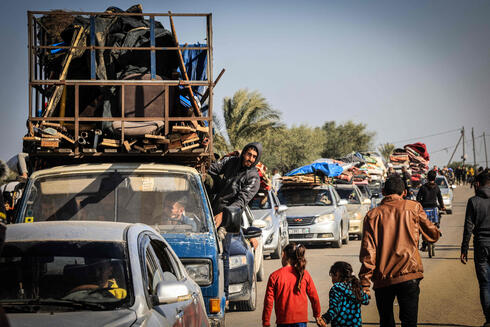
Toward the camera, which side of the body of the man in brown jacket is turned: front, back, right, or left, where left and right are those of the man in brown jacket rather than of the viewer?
back

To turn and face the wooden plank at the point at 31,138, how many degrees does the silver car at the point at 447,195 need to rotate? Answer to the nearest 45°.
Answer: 0° — it already faces it

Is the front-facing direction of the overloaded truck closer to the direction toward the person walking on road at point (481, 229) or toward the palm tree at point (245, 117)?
the person walking on road

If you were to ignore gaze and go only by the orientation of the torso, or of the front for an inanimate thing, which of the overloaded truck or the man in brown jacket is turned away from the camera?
the man in brown jacket

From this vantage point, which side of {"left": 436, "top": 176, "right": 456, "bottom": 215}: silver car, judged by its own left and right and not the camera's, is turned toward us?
front

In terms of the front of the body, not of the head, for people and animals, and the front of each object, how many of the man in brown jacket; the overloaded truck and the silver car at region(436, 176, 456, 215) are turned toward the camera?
2

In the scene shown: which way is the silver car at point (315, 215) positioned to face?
toward the camera

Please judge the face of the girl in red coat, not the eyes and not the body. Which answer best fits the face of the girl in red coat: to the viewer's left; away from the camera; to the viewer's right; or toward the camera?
away from the camera

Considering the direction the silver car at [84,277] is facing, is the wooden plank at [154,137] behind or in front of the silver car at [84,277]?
behind

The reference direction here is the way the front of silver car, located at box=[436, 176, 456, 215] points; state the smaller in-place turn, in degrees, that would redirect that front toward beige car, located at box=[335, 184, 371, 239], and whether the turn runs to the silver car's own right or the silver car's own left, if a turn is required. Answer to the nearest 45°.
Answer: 0° — it already faces it

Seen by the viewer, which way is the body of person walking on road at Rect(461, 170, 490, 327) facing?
away from the camera
